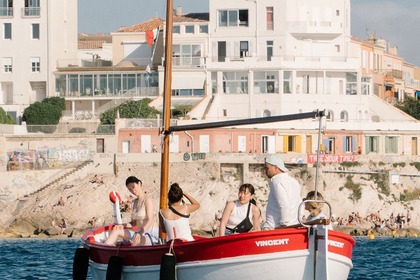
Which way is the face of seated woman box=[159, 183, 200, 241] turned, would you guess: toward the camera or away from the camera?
away from the camera

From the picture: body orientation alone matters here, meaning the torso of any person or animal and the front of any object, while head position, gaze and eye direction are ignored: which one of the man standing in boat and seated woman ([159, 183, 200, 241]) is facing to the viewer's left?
the man standing in boat

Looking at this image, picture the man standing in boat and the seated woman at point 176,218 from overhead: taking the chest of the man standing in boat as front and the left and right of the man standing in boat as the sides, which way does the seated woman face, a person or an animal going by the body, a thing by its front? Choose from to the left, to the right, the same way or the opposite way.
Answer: to the right

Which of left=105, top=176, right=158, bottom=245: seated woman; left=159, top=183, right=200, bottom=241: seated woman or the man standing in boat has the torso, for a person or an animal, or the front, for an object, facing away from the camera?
left=159, top=183, right=200, bottom=241: seated woman

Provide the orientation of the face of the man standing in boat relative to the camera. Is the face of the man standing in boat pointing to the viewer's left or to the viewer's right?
to the viewer's left

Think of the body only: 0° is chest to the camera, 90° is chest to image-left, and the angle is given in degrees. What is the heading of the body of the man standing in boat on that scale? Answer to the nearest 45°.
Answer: approximately 90°

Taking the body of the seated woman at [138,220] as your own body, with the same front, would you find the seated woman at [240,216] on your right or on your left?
on your left

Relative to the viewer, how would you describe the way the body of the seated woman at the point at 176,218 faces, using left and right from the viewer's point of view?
facing away from the viewer

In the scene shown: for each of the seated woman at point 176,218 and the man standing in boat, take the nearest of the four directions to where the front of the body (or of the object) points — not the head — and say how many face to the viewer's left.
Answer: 1

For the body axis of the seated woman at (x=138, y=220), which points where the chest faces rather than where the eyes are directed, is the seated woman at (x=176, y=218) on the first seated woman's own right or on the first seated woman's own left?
on the first seated woman's own left
